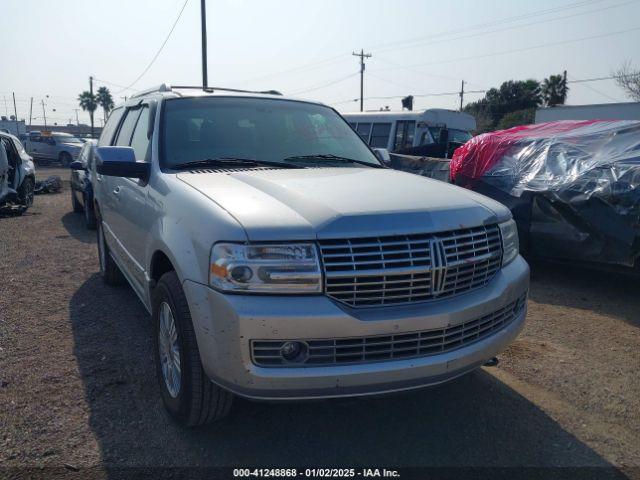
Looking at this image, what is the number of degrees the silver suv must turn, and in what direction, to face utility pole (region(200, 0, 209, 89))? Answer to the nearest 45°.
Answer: approximately 135° to its left

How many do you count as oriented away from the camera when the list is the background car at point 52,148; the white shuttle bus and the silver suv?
0

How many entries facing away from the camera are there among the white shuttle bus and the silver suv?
0

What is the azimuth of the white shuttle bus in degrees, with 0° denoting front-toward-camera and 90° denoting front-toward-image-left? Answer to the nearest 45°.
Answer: approximately 315°

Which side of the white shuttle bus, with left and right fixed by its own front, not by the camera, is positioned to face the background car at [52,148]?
back

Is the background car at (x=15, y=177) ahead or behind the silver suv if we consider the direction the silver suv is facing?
behind

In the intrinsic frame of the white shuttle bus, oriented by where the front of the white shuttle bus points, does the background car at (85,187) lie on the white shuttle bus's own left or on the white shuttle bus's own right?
on the white shuttle bus's own right

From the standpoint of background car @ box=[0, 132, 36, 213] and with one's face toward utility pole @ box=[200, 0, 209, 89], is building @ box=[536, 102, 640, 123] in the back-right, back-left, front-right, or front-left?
front-right

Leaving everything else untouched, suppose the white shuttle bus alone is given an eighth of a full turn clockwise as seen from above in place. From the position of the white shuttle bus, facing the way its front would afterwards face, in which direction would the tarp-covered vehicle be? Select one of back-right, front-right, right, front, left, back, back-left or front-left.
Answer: front
